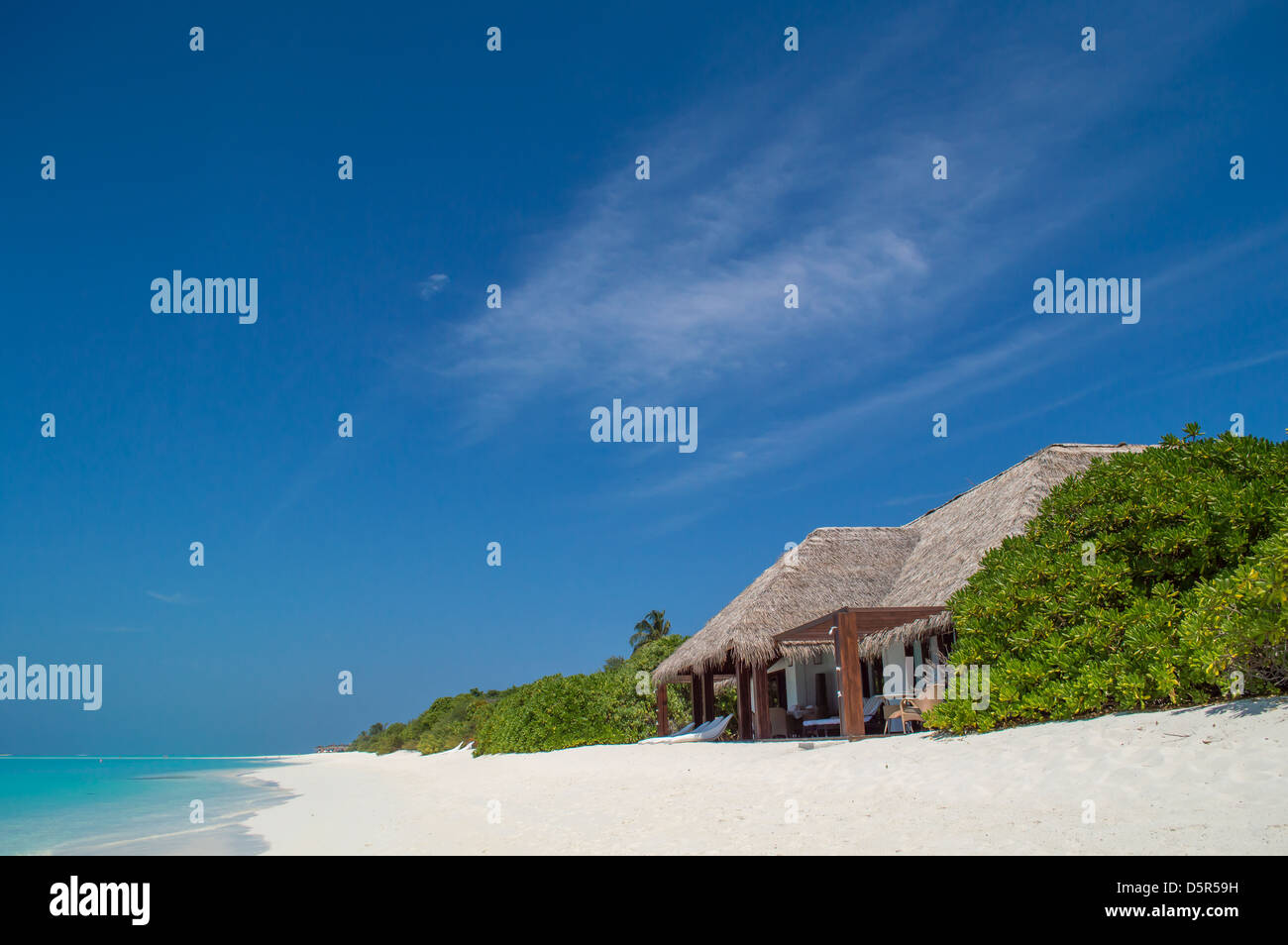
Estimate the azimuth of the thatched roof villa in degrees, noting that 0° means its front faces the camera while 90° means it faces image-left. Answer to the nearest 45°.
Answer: approximately 45°

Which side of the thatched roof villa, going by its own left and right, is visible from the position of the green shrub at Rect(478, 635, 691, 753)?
right

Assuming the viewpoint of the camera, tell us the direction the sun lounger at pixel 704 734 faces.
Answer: facing to the left of the viewer

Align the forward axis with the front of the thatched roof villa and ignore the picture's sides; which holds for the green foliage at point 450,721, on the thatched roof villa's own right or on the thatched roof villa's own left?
on the thatched roof villa's own right

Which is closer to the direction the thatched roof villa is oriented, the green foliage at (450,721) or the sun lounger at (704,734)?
the sun lounger

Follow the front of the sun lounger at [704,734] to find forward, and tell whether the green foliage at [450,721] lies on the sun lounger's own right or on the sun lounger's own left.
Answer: on the sun lounger's own right
